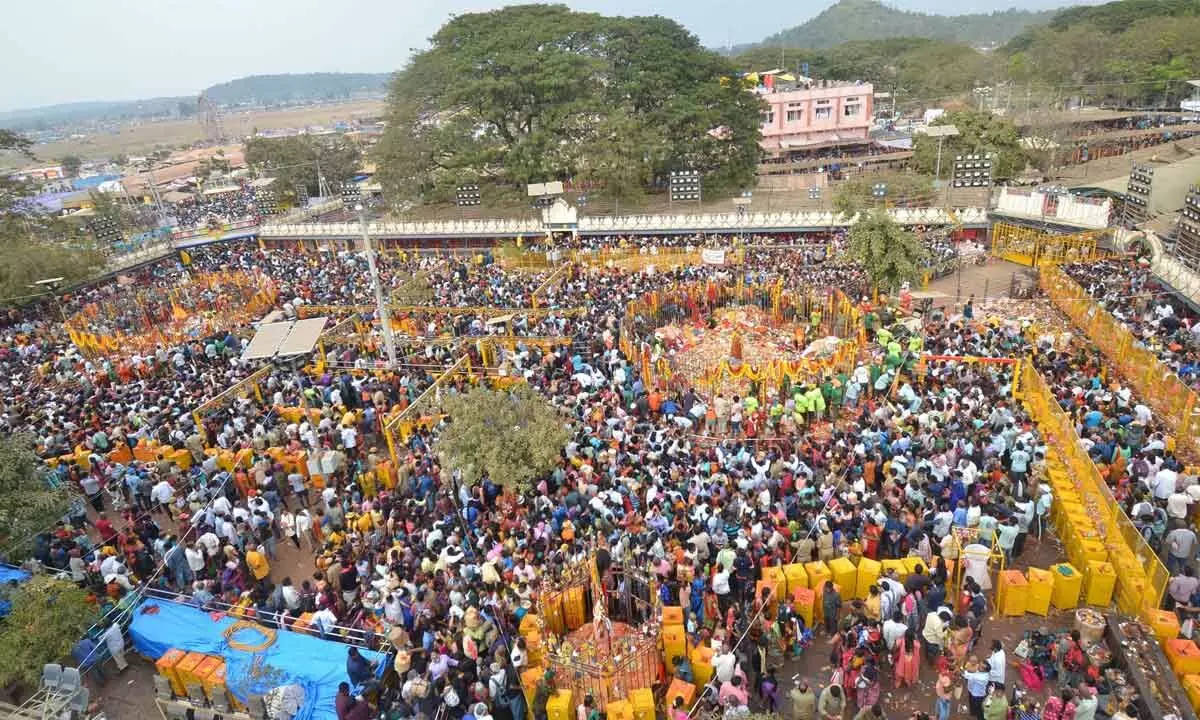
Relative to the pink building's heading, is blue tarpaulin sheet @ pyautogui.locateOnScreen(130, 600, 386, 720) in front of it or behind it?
in front

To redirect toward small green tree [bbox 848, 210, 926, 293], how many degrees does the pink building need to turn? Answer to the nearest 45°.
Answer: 0° — it already faces it

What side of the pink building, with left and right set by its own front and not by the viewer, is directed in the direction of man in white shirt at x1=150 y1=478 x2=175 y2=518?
front

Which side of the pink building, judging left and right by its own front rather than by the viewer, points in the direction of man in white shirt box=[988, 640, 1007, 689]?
front

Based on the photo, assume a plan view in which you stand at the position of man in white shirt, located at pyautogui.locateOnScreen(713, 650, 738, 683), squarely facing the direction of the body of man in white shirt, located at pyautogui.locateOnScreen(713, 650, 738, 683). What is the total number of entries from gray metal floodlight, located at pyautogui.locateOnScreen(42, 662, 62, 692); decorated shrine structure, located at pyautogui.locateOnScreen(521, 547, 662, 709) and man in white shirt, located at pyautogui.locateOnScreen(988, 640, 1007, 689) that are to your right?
1

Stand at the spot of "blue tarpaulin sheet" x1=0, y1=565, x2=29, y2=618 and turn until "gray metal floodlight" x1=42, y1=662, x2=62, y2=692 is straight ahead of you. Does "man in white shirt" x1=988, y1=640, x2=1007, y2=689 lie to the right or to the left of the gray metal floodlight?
left

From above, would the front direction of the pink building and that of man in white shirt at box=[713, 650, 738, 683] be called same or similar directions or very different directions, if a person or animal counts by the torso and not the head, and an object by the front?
very different directions

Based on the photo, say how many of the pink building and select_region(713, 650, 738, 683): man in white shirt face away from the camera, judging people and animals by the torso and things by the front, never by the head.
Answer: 1

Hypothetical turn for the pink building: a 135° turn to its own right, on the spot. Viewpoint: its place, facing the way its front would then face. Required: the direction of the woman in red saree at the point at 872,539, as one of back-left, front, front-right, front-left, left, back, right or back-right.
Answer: back-left

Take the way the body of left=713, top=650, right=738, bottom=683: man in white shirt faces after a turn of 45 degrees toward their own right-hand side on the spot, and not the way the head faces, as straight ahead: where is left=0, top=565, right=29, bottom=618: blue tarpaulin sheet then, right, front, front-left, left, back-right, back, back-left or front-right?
back-left

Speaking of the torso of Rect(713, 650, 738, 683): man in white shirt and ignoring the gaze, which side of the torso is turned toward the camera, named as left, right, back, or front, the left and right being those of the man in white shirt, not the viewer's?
back

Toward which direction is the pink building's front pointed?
toward the camera

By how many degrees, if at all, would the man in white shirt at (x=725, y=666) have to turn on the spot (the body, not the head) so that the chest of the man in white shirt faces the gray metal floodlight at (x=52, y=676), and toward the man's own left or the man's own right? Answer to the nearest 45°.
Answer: approximately 90° to the man's own left
